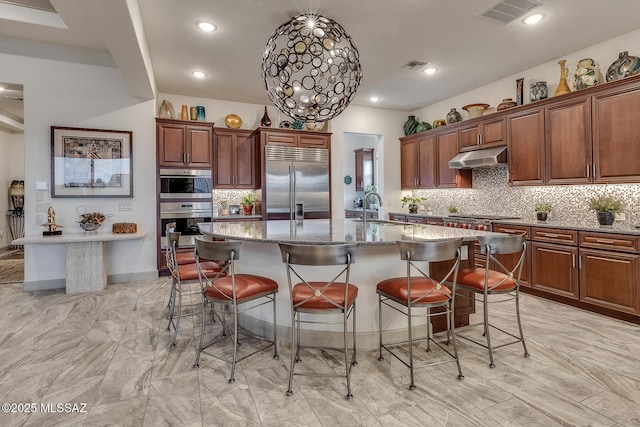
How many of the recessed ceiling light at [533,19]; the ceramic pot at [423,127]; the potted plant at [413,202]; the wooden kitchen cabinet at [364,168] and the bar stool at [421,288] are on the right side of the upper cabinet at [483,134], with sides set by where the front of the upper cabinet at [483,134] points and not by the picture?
3

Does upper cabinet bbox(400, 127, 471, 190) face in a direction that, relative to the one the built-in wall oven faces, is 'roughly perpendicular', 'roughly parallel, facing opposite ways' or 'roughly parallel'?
roughly perpendicular

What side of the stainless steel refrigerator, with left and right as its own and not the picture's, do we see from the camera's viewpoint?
front

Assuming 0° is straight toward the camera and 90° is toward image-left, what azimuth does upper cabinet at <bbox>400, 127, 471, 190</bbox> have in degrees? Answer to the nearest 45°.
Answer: approximately 45°

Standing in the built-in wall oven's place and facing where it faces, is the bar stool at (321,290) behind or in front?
in front

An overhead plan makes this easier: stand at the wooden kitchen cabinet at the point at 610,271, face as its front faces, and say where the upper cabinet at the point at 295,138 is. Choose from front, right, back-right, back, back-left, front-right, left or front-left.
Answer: front-right

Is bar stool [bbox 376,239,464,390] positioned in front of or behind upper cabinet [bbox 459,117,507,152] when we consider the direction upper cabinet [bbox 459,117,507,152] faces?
in front

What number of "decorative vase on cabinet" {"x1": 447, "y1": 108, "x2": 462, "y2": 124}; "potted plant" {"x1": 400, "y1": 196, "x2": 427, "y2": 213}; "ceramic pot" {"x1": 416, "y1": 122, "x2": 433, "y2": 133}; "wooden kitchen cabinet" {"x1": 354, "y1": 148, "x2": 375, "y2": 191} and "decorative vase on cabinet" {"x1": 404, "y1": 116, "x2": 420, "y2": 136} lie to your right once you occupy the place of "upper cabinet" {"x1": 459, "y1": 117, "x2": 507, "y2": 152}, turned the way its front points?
5

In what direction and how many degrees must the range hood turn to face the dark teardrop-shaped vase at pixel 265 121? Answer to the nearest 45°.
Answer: approximately 45° to its right

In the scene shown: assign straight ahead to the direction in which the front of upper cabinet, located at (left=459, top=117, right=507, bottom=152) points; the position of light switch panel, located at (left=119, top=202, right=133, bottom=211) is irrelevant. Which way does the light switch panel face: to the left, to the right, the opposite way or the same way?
to the left

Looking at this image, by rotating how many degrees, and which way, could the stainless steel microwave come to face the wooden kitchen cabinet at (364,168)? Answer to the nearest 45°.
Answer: approximately 90° to its left

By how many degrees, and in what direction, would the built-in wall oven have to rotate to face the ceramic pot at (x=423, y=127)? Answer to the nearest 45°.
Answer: approximately 90° to its left

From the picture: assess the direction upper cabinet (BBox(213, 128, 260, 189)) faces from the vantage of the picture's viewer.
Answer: facing the viewer

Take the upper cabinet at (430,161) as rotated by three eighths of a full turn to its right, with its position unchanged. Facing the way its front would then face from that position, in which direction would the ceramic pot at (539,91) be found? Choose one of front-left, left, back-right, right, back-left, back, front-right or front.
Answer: back-right

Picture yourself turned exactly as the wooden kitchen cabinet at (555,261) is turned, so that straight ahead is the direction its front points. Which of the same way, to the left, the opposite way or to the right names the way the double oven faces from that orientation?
to the left

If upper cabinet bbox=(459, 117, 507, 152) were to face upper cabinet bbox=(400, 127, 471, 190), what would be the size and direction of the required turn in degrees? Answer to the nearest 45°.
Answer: approximately 90° to its right

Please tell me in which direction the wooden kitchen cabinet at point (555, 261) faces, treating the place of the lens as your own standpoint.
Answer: facing the viewer and to the left of the viewer

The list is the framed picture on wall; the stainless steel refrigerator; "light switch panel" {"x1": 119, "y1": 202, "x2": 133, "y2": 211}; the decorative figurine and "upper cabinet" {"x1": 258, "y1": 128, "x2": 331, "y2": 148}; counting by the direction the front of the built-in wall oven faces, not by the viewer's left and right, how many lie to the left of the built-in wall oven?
2

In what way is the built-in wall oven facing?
toward the camera
